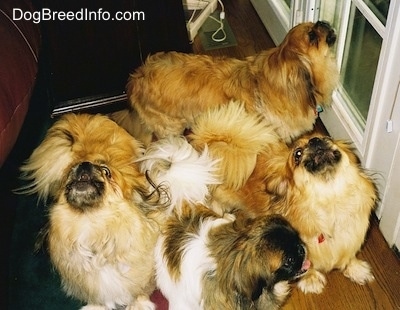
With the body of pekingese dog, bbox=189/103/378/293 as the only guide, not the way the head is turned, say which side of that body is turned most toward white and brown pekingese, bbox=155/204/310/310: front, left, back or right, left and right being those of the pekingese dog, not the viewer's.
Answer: right

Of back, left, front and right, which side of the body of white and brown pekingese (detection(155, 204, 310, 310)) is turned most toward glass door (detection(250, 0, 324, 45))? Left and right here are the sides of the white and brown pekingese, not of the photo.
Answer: left

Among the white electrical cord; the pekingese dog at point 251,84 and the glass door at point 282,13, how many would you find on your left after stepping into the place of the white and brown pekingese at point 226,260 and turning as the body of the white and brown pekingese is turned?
3

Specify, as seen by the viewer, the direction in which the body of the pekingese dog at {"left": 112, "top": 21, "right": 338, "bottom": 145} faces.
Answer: to the viewer's right

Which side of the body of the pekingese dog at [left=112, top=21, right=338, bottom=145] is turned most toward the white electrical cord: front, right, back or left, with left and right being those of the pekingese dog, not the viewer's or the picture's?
left

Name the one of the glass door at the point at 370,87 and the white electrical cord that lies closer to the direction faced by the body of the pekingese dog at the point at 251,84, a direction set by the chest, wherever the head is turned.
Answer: the glass door

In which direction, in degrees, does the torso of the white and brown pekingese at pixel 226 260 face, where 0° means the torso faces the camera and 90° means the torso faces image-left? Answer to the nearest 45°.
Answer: approximately 270°

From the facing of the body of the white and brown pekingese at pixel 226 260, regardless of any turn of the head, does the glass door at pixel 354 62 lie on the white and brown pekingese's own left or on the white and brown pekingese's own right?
on the white and brown pekingese's own left
